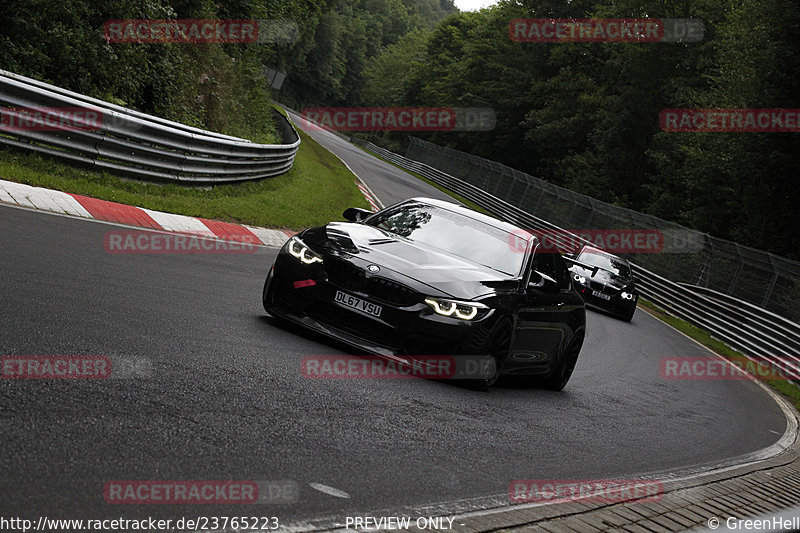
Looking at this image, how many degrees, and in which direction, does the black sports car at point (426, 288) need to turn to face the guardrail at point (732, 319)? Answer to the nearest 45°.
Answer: approximately 180°

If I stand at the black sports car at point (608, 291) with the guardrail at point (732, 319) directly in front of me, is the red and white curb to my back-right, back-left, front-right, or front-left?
back-right

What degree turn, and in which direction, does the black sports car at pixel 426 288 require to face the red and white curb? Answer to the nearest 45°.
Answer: approximately 90° to its right

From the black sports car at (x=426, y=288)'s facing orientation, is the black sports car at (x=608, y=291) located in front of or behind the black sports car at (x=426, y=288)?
behind

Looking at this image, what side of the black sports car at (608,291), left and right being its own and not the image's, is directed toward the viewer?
front

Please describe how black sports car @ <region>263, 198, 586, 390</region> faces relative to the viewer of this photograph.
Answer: facing the viewer and to the left of the viewer

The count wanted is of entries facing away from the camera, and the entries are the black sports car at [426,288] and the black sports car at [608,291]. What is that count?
0

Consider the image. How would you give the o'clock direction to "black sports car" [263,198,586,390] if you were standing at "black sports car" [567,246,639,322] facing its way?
"black sports car" [263,198,586,390] is roughly at 12 o'clock from "black sports car" [567,246,639,322].

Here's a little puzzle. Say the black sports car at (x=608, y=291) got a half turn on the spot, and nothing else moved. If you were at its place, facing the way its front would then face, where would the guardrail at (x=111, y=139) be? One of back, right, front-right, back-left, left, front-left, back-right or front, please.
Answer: back-left

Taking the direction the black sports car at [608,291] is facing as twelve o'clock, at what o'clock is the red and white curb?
The red and white curb is roughly at 1 o'clock from the black sports car.

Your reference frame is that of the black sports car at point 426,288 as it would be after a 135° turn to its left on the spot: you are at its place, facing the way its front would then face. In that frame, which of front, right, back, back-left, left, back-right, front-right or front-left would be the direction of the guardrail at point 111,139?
back-left

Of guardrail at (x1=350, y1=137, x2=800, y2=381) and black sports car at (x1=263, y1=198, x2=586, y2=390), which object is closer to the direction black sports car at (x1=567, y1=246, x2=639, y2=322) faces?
the black sports car
